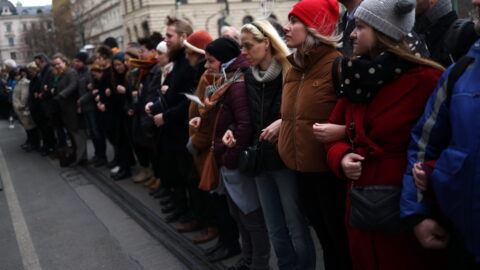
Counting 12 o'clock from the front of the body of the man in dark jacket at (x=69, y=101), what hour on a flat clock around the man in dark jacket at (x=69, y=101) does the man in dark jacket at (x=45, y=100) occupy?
the man in dark jacket at (x=45, y=100) is roughly at 4 o'clock from the man in dark jacket at (x=69, y=101).

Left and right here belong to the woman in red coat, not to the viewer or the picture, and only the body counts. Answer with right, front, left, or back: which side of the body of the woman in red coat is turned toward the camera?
left

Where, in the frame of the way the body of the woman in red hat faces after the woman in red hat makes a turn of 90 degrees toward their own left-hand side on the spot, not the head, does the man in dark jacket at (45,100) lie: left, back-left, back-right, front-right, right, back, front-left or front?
back

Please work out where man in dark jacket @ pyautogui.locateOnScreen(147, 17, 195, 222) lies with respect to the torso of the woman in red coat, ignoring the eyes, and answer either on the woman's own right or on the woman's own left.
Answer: on the woman's own right

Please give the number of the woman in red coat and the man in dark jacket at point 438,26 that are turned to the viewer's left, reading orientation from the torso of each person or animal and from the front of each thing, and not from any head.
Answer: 2

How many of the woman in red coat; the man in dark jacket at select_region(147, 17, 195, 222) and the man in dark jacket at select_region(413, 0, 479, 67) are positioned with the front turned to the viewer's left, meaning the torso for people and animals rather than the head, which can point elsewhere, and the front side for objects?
3

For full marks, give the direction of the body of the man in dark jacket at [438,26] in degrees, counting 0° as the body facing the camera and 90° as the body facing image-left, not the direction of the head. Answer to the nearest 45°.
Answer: approximately 90°

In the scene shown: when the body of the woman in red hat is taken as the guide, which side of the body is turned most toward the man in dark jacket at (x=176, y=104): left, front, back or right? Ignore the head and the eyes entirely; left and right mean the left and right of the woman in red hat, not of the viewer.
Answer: right

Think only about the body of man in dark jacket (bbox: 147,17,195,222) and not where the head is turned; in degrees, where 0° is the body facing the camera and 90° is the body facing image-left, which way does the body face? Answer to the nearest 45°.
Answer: approximately 90°

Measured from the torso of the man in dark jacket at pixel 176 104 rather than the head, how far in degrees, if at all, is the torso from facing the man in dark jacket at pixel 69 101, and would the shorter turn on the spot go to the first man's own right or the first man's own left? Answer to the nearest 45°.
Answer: approximately 45° to the first man's own right

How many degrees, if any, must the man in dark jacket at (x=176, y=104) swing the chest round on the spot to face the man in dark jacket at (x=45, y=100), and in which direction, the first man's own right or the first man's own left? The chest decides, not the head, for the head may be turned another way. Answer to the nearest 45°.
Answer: approximately 45° to the first man's own right

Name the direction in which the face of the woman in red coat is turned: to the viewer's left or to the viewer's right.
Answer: to the viewer's left

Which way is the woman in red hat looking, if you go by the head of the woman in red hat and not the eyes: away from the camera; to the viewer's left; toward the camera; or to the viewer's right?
to the viewer's left

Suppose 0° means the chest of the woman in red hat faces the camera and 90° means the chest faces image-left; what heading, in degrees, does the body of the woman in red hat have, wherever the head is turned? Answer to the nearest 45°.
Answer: approximately 45°

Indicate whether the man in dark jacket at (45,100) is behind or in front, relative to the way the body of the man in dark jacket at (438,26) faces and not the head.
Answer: in front

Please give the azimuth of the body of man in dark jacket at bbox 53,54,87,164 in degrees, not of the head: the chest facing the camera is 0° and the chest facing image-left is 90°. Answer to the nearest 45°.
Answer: approximately 45°
